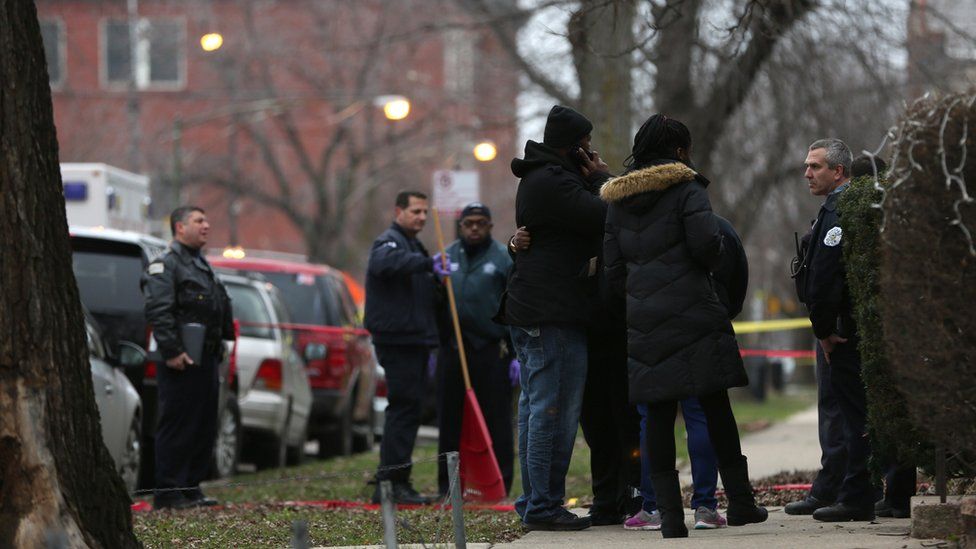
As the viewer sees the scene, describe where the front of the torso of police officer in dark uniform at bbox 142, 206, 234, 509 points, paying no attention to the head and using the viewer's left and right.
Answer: facing the viewer and to the right of the viewer

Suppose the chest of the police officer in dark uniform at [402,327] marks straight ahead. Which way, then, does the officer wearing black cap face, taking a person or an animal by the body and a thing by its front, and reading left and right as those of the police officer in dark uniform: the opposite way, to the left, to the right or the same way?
to the right

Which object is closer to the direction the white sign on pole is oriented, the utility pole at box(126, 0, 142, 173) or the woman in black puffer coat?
the woman in black puffer coat

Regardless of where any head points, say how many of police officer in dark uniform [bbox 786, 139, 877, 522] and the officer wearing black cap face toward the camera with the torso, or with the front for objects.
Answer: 1

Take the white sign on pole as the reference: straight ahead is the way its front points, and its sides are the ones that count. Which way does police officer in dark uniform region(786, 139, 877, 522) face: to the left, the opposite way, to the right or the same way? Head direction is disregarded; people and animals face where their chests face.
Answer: to the right

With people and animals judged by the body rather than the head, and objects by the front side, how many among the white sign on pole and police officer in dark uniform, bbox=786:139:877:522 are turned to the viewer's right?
0

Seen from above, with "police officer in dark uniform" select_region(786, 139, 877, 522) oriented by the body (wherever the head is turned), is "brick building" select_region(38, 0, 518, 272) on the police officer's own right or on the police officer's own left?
on the police officer's own right

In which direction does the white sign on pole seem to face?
toward the camera

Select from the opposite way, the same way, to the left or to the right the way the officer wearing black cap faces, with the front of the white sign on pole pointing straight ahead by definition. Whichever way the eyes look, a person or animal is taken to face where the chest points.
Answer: the same way

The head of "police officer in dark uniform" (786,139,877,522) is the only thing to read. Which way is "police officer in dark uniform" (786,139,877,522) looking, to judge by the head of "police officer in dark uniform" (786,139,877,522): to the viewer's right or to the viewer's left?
to the viewer's left

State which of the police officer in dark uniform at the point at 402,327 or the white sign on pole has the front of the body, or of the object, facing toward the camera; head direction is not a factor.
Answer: the white sign on pole

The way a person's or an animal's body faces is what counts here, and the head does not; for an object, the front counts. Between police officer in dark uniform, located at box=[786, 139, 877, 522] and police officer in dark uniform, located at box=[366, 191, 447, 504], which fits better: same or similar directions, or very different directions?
very different directions

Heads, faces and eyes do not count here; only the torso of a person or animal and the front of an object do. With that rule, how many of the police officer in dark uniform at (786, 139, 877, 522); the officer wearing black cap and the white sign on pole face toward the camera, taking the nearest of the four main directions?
2

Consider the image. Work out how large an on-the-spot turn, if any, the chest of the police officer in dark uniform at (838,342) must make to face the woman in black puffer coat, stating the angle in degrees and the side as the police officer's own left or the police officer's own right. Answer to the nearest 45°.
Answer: approximately 45° to the police officer's own left

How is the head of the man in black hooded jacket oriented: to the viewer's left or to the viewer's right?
to the viewer's right

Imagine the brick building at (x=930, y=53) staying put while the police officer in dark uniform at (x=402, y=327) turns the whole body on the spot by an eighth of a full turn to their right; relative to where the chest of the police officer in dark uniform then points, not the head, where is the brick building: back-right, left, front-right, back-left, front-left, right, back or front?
left

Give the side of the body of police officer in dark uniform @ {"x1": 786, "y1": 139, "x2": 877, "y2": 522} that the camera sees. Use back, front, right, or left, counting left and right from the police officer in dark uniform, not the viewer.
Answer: left

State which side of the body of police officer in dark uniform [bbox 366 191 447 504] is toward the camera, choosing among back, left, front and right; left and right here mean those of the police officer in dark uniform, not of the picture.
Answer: right

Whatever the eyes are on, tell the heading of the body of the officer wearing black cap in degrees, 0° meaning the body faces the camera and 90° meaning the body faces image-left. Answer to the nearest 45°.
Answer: approximately 0°
